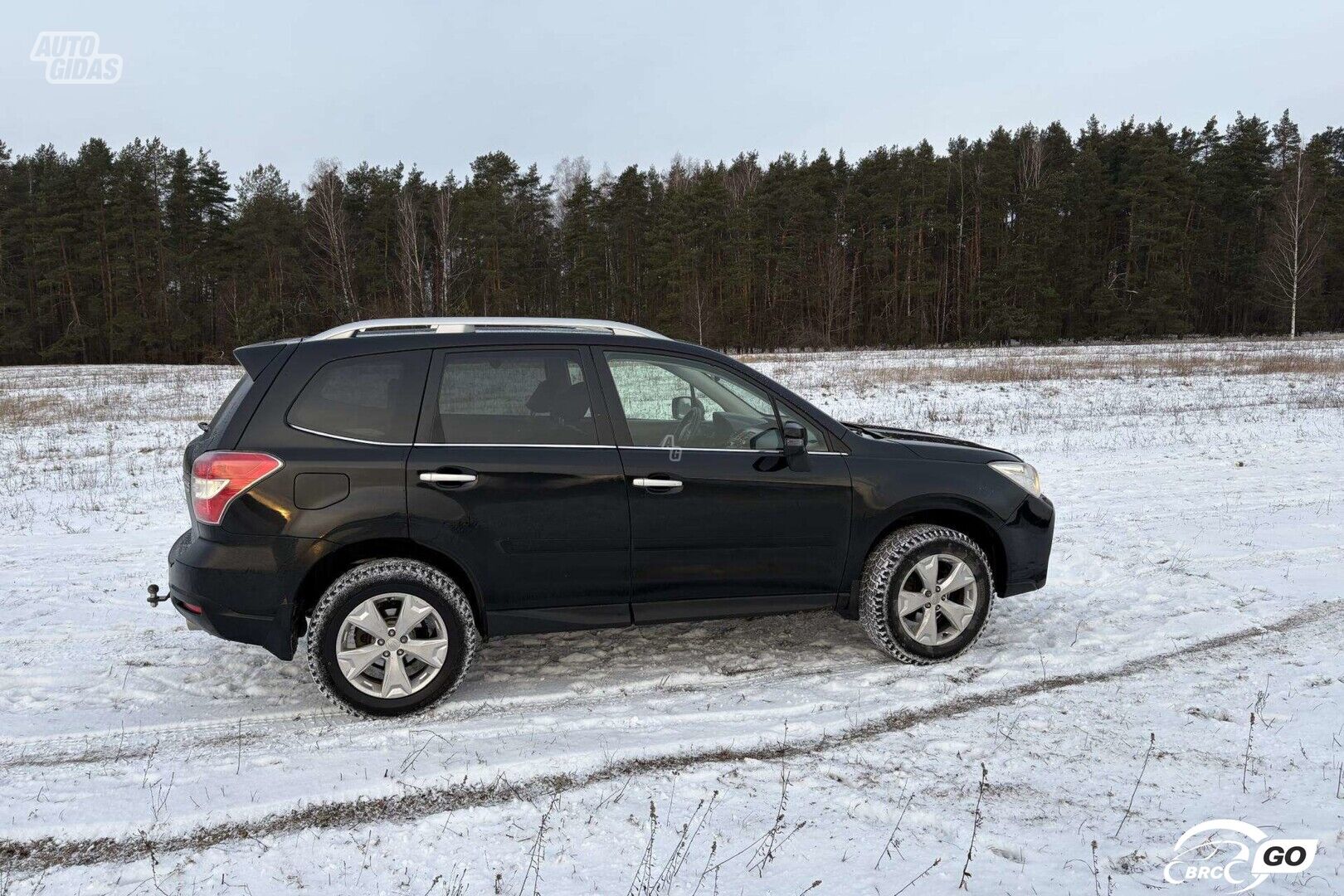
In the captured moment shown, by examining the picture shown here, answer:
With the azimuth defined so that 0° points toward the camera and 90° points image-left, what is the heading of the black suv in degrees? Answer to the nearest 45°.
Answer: approximately 270°
